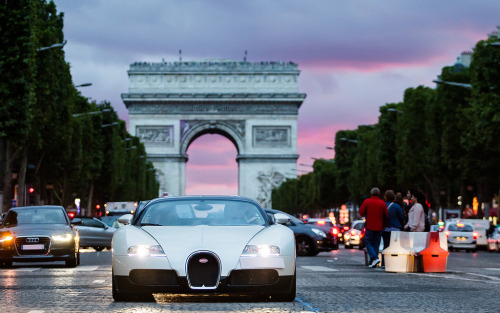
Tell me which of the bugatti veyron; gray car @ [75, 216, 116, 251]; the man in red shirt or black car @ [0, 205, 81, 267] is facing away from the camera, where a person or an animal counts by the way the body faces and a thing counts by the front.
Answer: the man in red shirt

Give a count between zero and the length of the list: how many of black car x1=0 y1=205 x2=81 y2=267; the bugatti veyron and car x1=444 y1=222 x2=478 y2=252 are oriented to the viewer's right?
0

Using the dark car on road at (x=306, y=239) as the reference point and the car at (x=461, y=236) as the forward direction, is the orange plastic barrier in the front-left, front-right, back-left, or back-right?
back-right

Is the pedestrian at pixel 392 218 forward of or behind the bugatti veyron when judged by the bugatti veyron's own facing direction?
behind

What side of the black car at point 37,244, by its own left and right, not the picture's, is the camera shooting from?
front

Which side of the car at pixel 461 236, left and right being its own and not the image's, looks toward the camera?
back

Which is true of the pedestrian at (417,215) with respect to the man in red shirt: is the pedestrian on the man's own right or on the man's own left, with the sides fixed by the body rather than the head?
on the man's own right
